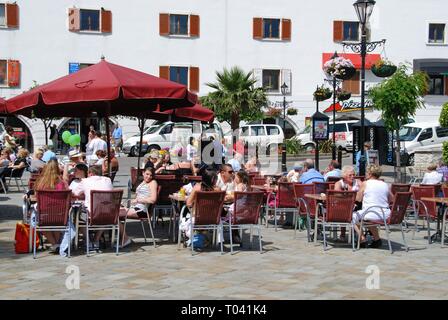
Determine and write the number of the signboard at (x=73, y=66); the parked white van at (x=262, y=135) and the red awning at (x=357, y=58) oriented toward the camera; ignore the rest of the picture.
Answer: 2

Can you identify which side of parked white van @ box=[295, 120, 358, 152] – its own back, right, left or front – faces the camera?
left

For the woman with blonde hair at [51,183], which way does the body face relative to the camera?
away from the camera

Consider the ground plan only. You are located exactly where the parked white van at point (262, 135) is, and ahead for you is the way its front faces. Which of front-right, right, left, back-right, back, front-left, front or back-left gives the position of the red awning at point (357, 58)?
back-right

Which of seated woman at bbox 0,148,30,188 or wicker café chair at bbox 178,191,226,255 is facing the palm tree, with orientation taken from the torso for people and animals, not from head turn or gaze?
the wicker café chair

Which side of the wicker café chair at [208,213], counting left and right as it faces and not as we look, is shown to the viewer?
back

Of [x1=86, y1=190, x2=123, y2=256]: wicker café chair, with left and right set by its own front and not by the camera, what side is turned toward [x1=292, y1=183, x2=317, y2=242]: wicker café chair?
right

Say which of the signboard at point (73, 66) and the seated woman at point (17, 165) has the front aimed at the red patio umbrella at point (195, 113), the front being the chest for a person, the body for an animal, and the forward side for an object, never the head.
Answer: the signboard

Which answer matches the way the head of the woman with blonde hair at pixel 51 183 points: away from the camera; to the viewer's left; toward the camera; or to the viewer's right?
away from the camera

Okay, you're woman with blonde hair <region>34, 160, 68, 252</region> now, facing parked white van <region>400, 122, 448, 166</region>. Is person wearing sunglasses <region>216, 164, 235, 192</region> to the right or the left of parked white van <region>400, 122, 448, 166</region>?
right

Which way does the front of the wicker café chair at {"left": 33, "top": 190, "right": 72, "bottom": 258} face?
away from the camera

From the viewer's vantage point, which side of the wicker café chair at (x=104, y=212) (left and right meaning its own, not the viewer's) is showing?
back
